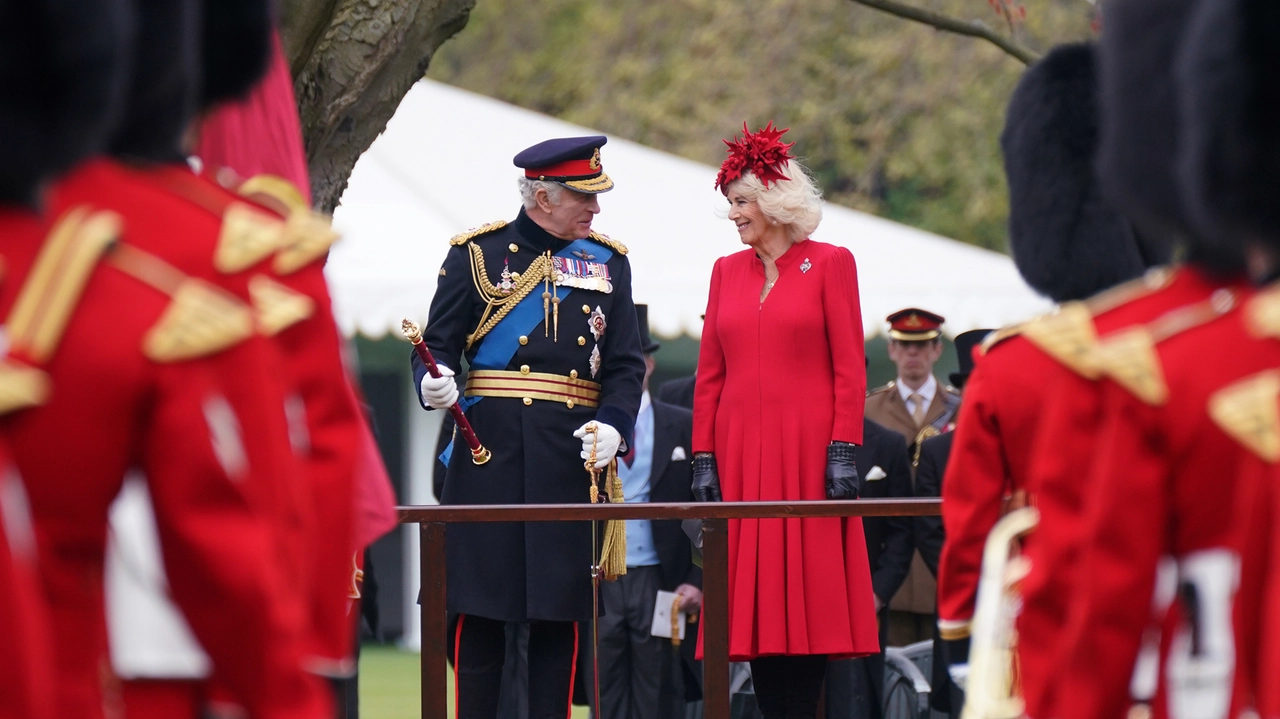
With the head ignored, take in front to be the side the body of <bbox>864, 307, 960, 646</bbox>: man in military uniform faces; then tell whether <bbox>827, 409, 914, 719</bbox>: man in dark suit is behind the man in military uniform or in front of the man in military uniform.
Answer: in front

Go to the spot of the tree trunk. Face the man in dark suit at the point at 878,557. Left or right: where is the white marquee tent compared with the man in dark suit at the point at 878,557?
left

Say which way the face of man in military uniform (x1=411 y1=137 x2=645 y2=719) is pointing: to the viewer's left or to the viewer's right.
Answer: to the viewer's right

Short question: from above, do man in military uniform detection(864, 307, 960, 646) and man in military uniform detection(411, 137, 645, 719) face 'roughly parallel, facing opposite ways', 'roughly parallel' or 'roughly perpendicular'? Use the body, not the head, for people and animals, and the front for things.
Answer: roughly parallel

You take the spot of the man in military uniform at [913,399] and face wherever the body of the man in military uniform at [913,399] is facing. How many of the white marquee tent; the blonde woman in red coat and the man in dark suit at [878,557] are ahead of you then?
2

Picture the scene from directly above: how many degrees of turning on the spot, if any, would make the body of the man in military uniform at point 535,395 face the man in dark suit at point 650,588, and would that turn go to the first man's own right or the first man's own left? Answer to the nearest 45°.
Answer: approximately 180°

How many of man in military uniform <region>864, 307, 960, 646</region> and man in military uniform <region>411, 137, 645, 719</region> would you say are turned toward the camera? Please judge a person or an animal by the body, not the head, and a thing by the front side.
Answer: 2

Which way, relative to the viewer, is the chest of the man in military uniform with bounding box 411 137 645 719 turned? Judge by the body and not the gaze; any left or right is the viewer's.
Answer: facing the viewer

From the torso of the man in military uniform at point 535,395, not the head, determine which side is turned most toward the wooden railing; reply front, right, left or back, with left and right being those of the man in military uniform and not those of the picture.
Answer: front

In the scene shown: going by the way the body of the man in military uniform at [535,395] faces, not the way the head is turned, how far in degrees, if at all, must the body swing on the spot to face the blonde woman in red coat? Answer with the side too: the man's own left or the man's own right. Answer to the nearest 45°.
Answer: approximately 90° to the man's own left

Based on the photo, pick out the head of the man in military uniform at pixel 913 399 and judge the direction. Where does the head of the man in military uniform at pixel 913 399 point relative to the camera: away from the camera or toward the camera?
toward the camera

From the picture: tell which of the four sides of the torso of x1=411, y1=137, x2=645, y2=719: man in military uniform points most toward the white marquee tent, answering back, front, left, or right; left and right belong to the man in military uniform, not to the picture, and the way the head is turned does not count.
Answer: back
